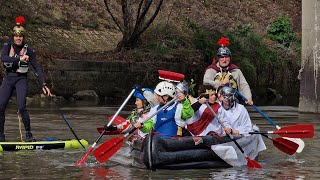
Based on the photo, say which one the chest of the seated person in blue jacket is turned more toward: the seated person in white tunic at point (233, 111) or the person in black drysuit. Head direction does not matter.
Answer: the person in black drysuit

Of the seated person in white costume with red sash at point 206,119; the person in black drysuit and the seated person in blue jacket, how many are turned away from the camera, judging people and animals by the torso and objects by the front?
0

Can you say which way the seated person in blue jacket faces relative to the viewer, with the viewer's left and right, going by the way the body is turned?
facing the viewer and to the left of the viewer

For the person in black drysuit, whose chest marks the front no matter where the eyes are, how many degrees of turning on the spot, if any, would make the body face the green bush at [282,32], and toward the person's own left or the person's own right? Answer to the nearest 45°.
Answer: approximately 135° to the person's own left

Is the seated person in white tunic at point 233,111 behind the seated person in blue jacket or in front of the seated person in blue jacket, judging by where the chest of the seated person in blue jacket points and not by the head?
behind

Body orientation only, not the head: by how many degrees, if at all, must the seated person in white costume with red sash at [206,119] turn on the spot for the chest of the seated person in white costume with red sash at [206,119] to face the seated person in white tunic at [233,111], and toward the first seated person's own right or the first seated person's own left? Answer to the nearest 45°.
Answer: approximately 90° to the first seated person's own left

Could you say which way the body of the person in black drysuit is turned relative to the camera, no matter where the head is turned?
toward the camera

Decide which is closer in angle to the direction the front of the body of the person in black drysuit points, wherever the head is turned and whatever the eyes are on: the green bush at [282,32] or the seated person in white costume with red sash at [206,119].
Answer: the seated person in white costume with red sash

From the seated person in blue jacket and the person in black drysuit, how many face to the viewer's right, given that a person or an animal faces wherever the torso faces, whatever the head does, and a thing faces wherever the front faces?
0

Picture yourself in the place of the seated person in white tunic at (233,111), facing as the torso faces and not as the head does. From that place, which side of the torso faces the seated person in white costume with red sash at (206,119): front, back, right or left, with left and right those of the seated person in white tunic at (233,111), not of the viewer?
right

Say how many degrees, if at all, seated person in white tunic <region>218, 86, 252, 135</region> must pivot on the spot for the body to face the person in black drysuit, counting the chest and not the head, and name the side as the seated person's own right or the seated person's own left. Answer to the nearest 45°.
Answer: approximately 45° to the seated person's own right
